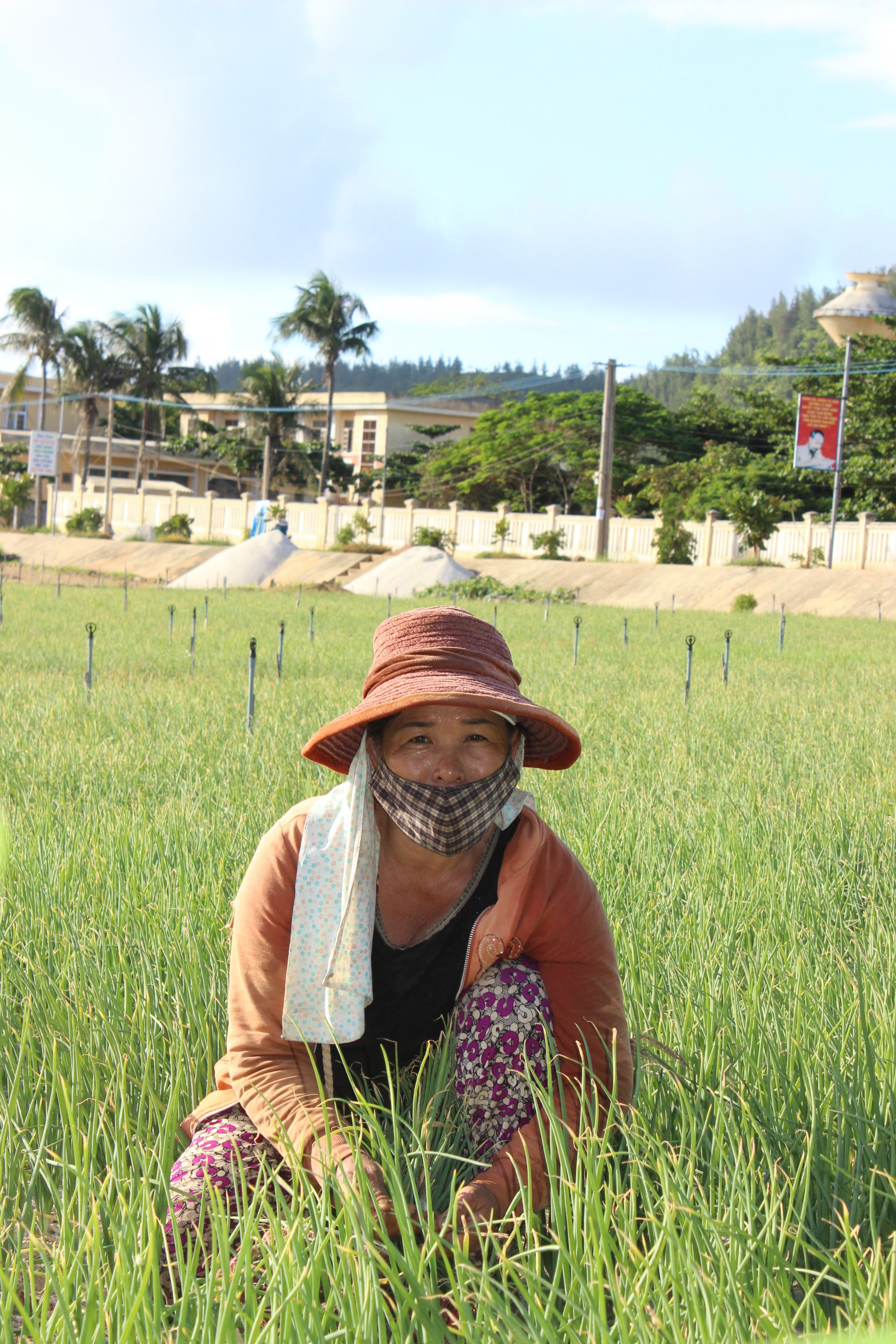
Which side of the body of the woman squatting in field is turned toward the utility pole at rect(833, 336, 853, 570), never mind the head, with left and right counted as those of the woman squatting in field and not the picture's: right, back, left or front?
back

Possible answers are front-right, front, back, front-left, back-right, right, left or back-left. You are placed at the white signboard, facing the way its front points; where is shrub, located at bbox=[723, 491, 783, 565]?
front-left

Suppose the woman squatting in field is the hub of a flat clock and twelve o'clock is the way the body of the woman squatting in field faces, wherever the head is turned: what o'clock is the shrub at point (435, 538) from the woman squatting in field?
The shrub is roughly at 6 o'clock from the woman squatting in field.

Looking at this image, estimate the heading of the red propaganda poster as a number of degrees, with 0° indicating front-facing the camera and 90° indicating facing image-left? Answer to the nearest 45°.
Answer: approximately 0°

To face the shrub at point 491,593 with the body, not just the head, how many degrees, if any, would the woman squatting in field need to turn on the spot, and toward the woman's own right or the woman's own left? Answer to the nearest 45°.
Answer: approximately 180°

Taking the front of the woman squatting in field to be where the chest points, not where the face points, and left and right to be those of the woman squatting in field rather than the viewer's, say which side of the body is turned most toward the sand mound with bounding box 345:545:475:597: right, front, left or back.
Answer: back

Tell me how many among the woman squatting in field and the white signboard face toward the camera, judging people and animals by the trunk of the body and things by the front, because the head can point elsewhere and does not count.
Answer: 2
